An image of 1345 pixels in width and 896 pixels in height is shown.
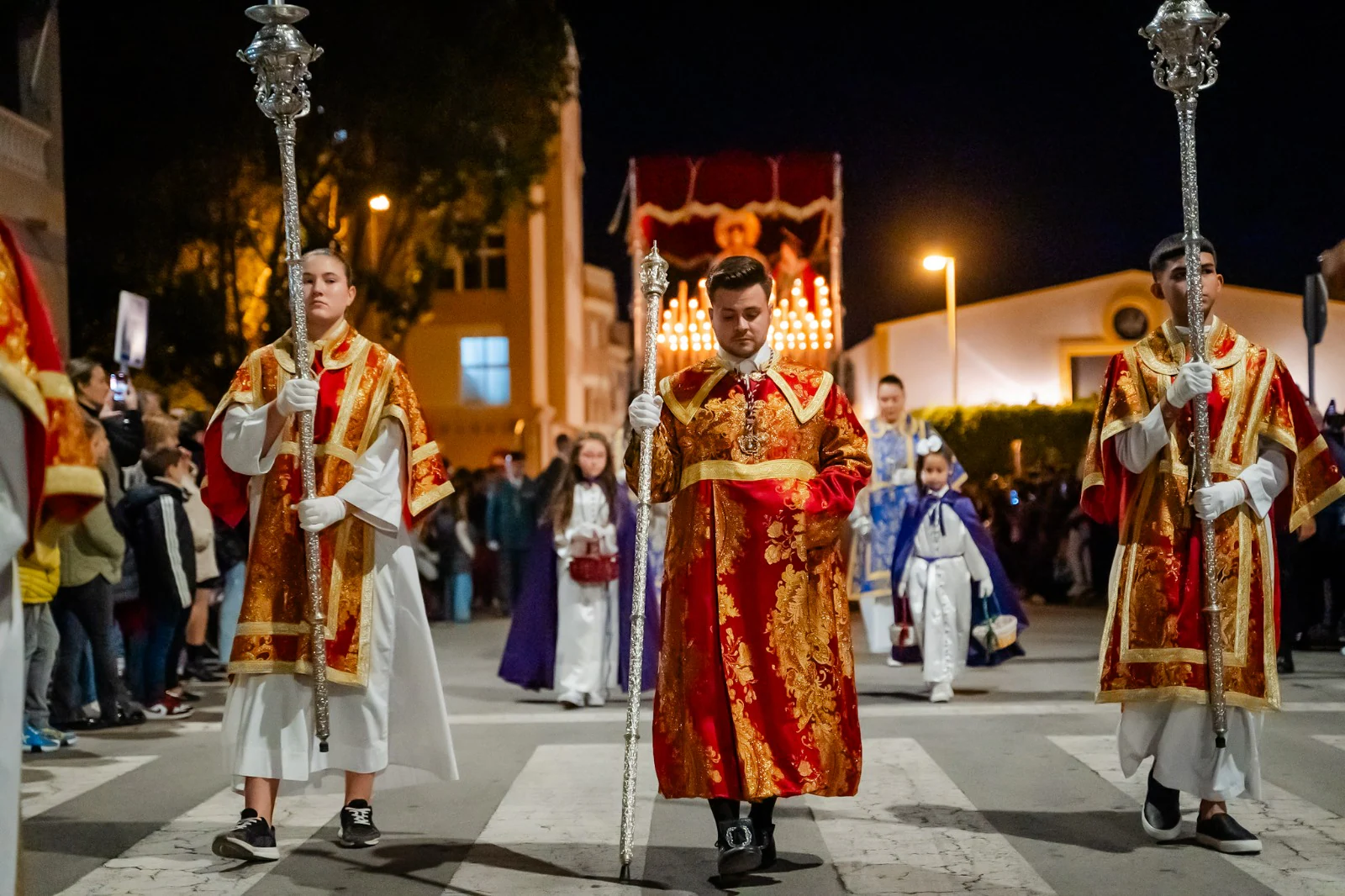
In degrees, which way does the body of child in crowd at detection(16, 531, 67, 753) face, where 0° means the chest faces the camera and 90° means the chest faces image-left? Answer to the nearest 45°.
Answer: approximately 270°

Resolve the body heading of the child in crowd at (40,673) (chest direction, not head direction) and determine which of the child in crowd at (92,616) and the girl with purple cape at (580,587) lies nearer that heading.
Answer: the girl with purple cape

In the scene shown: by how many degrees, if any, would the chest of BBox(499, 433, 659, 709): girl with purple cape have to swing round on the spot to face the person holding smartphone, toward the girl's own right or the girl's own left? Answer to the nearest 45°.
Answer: approximately 90° to the girl's own right

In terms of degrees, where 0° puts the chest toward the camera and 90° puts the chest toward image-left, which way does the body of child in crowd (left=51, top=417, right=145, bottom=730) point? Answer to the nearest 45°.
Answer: approximately 270°

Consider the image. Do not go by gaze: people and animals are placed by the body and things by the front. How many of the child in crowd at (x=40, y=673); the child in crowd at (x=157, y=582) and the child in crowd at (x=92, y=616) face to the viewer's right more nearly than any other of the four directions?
3

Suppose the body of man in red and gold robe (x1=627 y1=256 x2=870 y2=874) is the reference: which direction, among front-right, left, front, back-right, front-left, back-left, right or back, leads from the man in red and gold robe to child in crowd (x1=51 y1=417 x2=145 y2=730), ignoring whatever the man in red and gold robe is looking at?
back-right

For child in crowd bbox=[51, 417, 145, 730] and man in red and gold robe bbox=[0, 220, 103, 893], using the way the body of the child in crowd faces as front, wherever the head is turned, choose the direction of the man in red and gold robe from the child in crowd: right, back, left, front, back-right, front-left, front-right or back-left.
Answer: right

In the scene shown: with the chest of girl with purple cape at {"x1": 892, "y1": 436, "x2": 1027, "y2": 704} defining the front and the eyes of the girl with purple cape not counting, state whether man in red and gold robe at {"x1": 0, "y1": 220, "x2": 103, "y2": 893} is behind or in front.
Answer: in front

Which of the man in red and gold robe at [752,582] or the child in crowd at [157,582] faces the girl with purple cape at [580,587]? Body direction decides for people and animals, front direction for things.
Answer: the child in crowd

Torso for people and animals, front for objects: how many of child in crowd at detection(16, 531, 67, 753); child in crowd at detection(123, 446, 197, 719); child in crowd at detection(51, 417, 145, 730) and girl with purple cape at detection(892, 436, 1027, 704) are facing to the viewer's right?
3

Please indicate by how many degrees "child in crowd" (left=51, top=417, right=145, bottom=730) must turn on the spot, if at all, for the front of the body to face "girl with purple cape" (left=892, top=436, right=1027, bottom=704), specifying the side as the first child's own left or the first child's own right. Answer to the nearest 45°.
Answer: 0° — they already face them

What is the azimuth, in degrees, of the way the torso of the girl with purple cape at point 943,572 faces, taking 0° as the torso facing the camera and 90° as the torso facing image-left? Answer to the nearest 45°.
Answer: approximately 0°
